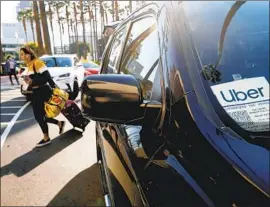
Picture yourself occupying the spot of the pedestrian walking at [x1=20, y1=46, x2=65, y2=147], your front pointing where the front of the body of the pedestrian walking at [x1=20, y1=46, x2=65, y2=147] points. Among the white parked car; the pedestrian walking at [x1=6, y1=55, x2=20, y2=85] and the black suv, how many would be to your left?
1

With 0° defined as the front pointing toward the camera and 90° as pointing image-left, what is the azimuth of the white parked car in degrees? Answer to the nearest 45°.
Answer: approximately 45°

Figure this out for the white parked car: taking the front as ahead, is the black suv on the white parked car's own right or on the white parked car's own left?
on the white parked car's own left

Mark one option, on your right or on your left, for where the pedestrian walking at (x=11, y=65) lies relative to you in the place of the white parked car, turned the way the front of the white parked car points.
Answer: on your right

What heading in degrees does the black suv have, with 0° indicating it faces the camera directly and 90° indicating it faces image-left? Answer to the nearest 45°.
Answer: approximately 315°

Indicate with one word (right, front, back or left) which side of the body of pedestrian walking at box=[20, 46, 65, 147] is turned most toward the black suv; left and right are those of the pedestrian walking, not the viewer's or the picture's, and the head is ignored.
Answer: left

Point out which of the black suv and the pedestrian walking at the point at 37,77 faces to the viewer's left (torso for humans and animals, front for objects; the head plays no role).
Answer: the pedestrian walking

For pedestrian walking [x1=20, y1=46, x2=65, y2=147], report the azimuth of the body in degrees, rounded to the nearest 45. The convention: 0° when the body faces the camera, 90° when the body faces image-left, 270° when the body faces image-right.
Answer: approximately 90°
